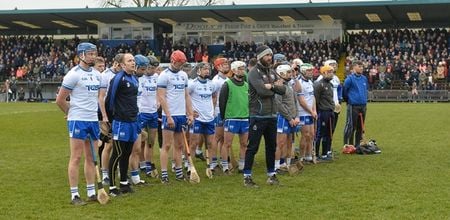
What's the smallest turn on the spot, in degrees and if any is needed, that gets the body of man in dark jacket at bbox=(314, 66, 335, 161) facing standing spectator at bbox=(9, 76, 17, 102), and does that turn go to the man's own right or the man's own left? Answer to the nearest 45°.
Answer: approximately 180°

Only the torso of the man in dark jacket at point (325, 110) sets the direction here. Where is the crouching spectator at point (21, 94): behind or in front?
behind

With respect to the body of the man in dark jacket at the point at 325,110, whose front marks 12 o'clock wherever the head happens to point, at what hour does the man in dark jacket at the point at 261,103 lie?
the man in dark jacket at the point at 261,103 is roughly at 2 o'clock from the man in dark jacket at the point at 325,110.

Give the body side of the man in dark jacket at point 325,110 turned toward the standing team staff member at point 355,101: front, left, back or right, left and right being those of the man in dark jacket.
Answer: left

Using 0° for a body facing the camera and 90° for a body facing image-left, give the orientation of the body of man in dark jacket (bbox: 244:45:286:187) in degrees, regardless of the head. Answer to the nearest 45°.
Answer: approximately 315°

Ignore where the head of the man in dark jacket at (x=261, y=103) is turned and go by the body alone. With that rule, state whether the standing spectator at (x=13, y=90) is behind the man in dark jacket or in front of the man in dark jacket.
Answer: behind

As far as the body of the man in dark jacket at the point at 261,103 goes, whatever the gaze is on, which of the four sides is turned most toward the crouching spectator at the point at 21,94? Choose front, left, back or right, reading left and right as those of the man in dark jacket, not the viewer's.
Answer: back

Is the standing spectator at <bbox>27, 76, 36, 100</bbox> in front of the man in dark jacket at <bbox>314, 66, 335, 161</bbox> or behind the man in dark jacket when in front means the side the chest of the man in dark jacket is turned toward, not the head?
behind

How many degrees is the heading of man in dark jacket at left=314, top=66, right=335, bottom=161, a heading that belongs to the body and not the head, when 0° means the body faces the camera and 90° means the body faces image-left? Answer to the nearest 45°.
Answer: approximately 315°

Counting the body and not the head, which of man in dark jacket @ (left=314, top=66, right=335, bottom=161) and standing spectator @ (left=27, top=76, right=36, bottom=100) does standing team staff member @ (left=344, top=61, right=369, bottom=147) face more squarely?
the man in dark jacket

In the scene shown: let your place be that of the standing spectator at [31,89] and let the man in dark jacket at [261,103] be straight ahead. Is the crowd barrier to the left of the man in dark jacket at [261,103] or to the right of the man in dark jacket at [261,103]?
left
